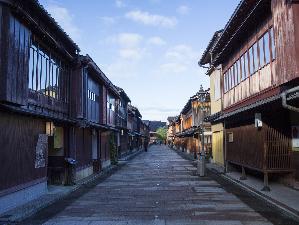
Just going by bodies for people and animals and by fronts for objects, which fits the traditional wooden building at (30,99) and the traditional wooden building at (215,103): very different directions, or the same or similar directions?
very different directions

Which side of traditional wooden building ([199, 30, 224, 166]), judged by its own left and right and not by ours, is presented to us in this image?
left

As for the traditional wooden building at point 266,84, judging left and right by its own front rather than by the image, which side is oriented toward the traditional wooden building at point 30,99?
front

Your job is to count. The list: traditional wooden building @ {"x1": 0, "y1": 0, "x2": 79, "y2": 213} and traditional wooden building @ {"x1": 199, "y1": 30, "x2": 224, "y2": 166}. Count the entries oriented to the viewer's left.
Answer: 1

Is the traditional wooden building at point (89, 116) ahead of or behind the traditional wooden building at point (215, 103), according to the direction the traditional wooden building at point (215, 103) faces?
ahead

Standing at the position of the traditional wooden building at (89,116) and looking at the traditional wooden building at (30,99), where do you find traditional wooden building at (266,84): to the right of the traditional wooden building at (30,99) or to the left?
left

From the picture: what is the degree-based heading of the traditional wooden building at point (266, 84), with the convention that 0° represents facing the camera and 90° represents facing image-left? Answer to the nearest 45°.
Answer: approximately 45°

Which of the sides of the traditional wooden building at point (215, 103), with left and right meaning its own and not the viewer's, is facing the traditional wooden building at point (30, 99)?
left

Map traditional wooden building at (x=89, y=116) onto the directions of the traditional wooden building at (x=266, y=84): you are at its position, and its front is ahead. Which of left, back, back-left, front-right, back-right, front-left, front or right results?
right

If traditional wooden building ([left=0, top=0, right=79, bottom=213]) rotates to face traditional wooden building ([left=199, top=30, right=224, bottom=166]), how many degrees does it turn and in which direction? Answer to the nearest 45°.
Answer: approximately 90° to its left

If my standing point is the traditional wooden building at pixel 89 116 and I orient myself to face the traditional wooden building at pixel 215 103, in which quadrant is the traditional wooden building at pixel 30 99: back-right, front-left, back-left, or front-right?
back-right
